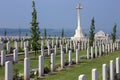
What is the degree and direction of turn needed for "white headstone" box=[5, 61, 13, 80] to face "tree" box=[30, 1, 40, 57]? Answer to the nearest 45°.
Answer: approximately 135° to its left

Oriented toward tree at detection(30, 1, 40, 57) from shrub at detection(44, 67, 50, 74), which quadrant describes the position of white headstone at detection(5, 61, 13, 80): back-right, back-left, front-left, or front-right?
back-left

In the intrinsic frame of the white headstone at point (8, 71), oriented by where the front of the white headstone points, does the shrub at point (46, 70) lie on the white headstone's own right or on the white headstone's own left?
on the white headstone's own left

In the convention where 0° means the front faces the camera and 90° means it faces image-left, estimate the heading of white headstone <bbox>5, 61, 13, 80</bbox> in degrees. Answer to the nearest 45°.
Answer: approximately 315°

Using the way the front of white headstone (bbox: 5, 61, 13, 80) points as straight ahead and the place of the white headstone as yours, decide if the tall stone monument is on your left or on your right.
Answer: on your left

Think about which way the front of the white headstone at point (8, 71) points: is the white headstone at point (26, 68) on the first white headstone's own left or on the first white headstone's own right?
on the first white headstone's own left
